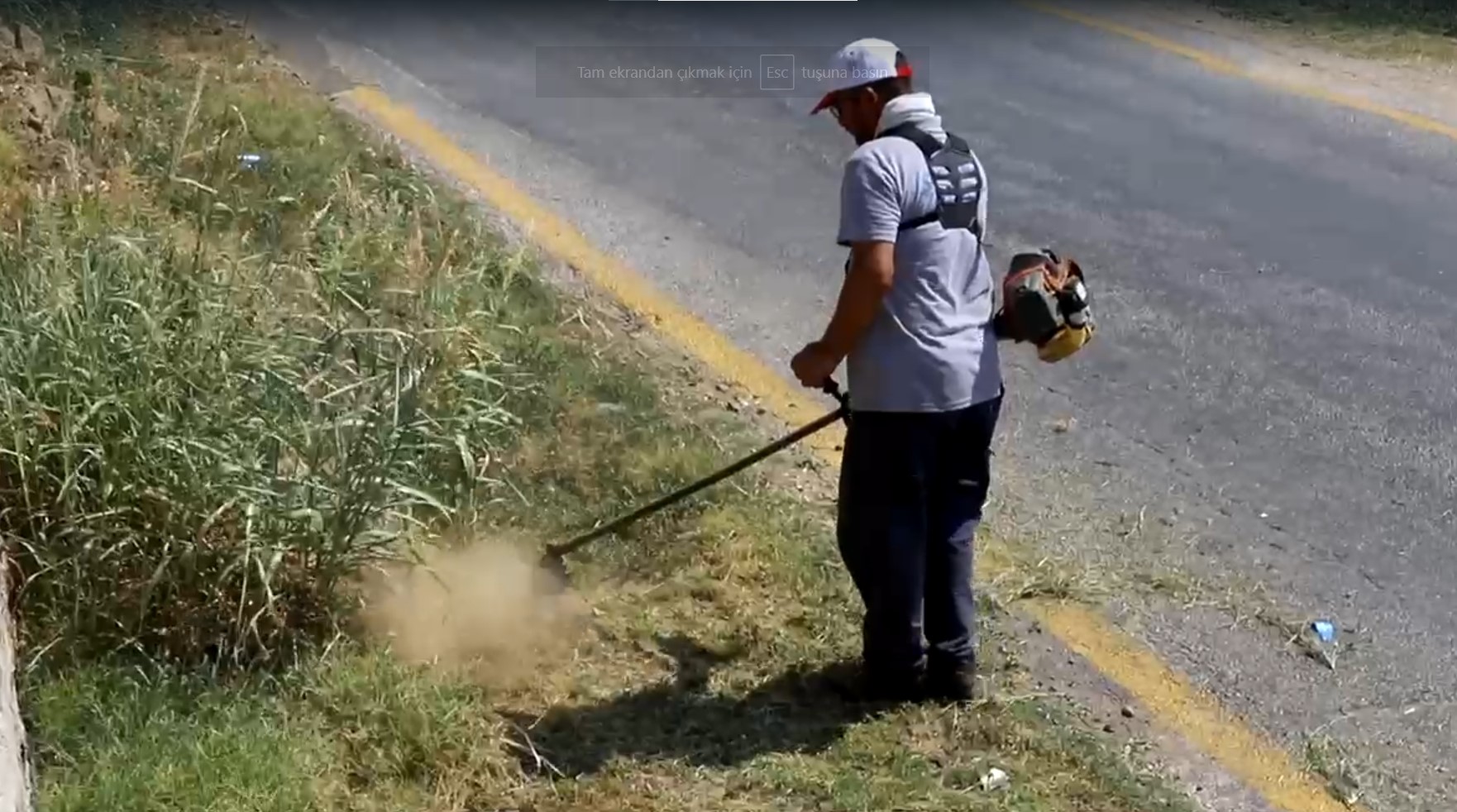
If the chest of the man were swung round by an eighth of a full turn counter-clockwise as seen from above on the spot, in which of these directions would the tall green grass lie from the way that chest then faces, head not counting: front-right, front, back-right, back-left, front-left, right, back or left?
front

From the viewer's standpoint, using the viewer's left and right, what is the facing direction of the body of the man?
facing away from the viewer and to the left of the viewer

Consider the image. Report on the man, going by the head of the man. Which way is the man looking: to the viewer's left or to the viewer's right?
to the viewer's left

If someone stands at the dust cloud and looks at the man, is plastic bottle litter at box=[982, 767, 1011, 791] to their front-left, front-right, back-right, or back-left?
front-right

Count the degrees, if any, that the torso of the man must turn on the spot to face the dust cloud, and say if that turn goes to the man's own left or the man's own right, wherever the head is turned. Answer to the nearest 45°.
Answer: approximately 45° to the man's own left
